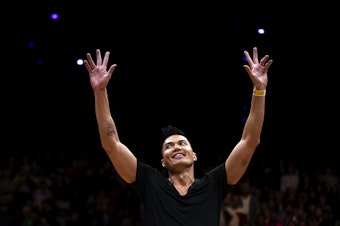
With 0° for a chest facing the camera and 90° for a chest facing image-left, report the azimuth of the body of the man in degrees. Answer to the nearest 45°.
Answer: approximately 0°
